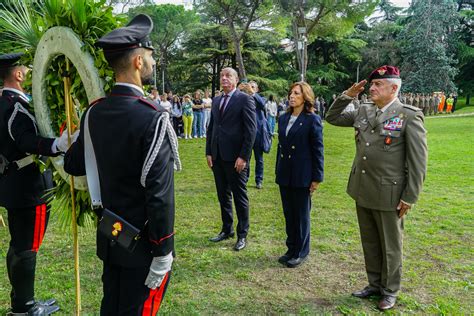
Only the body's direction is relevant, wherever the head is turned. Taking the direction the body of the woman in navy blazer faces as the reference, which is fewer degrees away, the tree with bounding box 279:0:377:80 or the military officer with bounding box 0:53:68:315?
the military officer

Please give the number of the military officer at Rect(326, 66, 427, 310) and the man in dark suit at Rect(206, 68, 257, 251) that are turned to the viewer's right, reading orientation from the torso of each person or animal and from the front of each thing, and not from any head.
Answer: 0

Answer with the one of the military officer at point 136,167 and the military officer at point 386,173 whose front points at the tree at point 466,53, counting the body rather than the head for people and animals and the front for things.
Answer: the military officer at point 136,167

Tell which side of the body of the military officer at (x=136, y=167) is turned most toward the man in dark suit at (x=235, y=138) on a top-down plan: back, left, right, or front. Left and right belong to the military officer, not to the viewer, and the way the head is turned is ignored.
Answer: front

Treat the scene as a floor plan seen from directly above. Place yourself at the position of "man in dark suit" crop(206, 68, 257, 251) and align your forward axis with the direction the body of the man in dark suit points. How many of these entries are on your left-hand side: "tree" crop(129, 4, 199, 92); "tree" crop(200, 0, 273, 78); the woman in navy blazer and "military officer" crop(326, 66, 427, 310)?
2

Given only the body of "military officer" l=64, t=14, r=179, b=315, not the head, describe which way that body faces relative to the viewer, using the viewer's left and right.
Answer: facing away from the viewer and to the right of the viewer

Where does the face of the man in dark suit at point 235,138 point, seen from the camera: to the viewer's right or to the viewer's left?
to the viewer's left

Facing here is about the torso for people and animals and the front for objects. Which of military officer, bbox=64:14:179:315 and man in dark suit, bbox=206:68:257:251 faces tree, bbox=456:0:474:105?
the military officer

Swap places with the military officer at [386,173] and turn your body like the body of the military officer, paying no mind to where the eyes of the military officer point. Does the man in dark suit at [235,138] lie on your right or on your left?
on your right

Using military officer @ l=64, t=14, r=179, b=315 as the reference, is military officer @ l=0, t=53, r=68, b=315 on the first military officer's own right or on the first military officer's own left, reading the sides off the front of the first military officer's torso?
on the first military officer's own left

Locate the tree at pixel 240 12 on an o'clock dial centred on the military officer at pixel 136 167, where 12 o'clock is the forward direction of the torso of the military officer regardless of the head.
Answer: The tree is roughly at 11 o'clock from the military officer.

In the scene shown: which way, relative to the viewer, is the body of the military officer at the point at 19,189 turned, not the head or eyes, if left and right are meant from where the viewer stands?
facing to the right of the viewer
